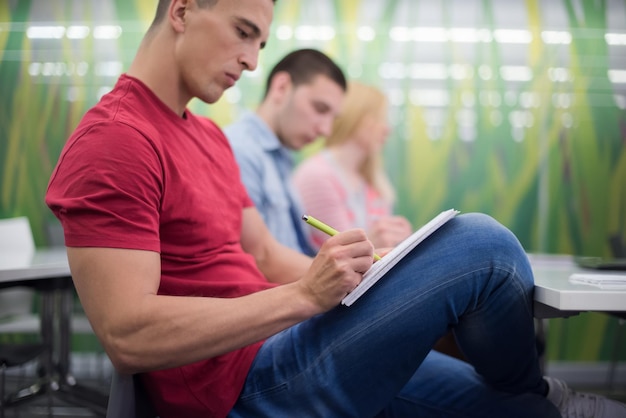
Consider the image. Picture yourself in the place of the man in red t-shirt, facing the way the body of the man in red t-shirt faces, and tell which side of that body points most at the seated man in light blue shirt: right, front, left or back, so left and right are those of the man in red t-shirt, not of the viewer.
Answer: left

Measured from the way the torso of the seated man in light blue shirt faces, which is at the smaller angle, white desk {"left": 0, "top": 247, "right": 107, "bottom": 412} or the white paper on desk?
the white paper on desk

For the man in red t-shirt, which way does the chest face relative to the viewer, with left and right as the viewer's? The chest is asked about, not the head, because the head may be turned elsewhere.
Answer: facing to the right of the viewer

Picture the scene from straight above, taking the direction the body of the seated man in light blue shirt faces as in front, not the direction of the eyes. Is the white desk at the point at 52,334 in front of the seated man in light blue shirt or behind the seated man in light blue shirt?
behind

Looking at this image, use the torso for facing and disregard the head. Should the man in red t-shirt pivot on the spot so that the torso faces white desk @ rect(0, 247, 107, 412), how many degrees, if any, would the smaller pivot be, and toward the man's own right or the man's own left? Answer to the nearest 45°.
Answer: approximately 135° to the man's own left

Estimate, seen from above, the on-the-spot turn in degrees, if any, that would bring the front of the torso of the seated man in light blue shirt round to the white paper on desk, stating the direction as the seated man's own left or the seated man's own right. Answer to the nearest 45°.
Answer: approximately 45° to the seated man's own right

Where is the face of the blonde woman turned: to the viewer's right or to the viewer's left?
to the viewer's right

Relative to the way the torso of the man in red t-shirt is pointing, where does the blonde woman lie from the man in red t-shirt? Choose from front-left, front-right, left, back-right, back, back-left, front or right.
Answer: left
